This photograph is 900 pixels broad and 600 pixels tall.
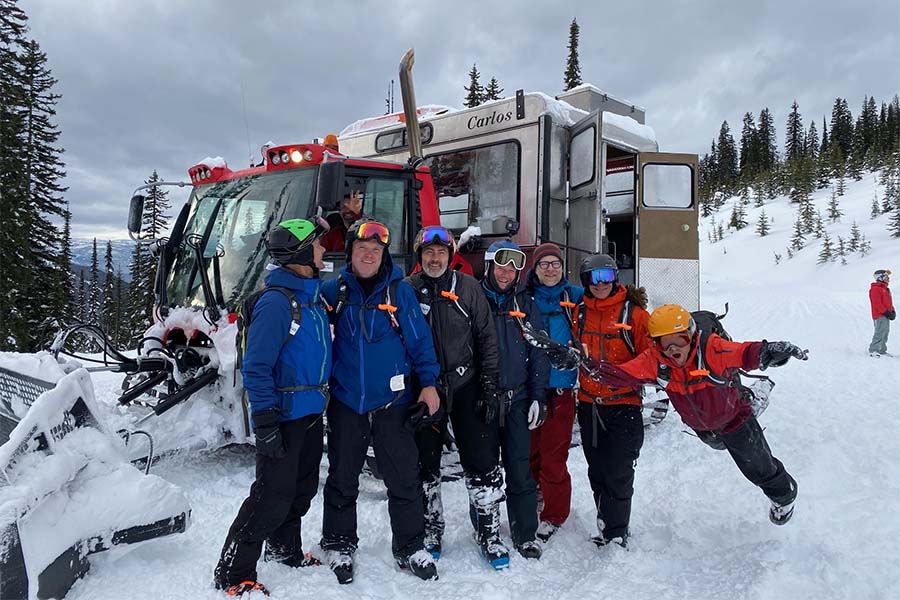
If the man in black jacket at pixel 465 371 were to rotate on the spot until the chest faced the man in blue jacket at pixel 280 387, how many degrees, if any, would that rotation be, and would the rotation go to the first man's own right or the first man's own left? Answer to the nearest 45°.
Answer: approximately 45° to the first man's own right

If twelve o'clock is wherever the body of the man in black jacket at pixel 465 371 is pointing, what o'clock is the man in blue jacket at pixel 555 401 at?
The man in blue jacket is roughly at 8 o'clock from the man in black jacket.

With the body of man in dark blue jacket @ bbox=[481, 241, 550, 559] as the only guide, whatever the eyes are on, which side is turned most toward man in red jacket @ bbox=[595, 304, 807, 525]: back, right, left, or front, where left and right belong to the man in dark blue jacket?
left

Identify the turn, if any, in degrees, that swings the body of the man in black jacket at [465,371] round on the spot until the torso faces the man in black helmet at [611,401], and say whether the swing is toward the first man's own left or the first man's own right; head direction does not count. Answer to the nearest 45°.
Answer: approximately 90° to the first man's own left

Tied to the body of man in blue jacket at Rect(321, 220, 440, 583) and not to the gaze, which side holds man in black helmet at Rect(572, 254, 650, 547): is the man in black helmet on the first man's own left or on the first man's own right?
on the first man's own left

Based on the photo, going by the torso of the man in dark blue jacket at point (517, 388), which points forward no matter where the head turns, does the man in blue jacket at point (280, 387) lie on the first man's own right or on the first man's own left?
on the first man's own right
